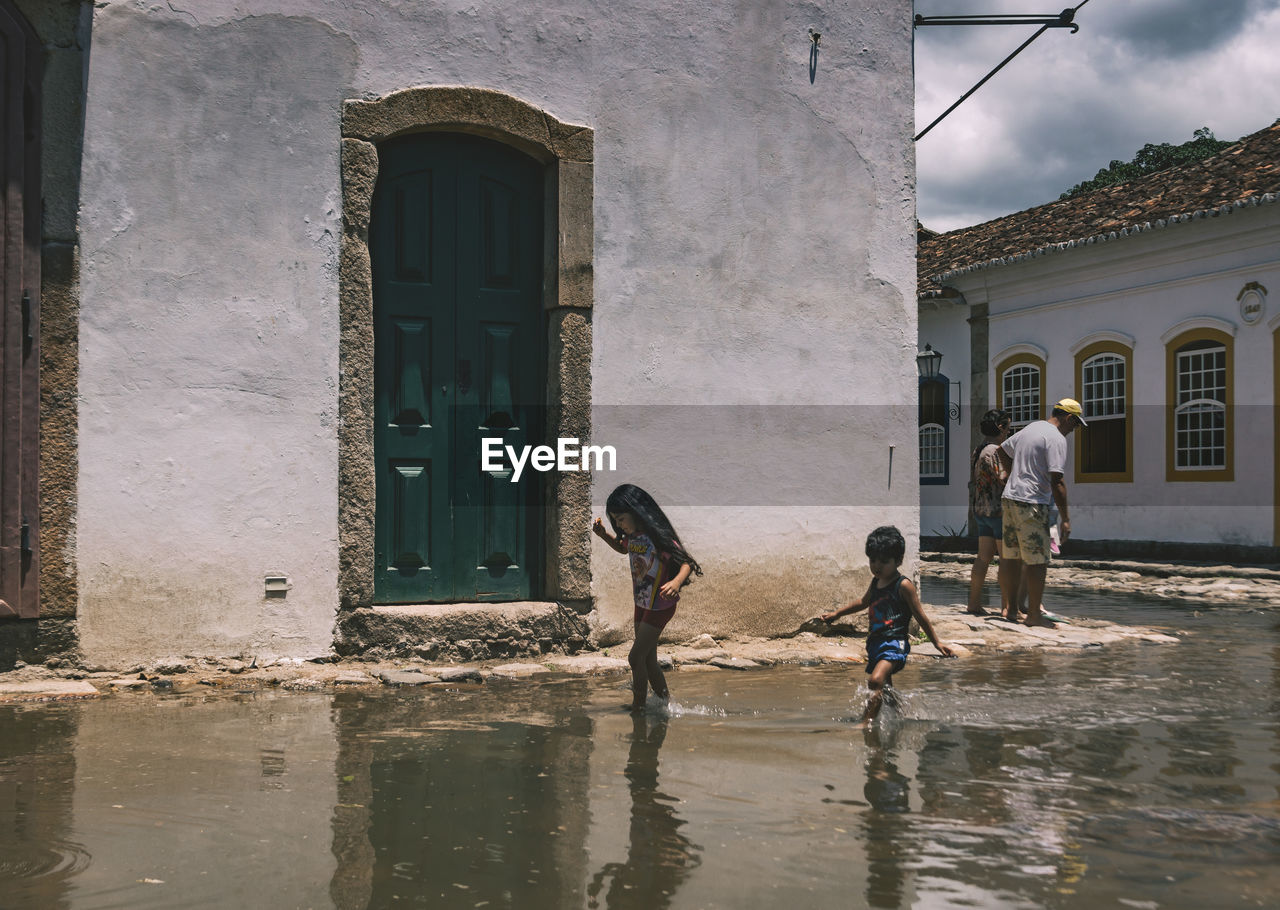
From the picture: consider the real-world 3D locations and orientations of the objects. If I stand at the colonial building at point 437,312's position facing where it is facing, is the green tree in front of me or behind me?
behind

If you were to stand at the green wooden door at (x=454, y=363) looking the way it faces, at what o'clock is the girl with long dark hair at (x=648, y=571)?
The girl with long dark hair is roughly at 11 o'clock from the green wooden door.

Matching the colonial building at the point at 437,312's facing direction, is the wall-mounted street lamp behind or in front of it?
behind

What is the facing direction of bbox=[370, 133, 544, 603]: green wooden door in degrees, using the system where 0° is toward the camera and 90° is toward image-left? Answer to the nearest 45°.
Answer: approximately 0°

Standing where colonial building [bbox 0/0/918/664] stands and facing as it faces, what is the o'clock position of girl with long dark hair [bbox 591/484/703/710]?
The girl with long dark hair is roughly at 11 o'clock from the colonial building.

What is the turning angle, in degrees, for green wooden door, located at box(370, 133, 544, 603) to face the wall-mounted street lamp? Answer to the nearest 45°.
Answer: approximately 135° to its left

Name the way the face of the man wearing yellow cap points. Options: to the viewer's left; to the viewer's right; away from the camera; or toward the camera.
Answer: to the viewer's right

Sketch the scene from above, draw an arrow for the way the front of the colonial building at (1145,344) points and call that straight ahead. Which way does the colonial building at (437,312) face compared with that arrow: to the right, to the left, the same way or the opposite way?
to the left
